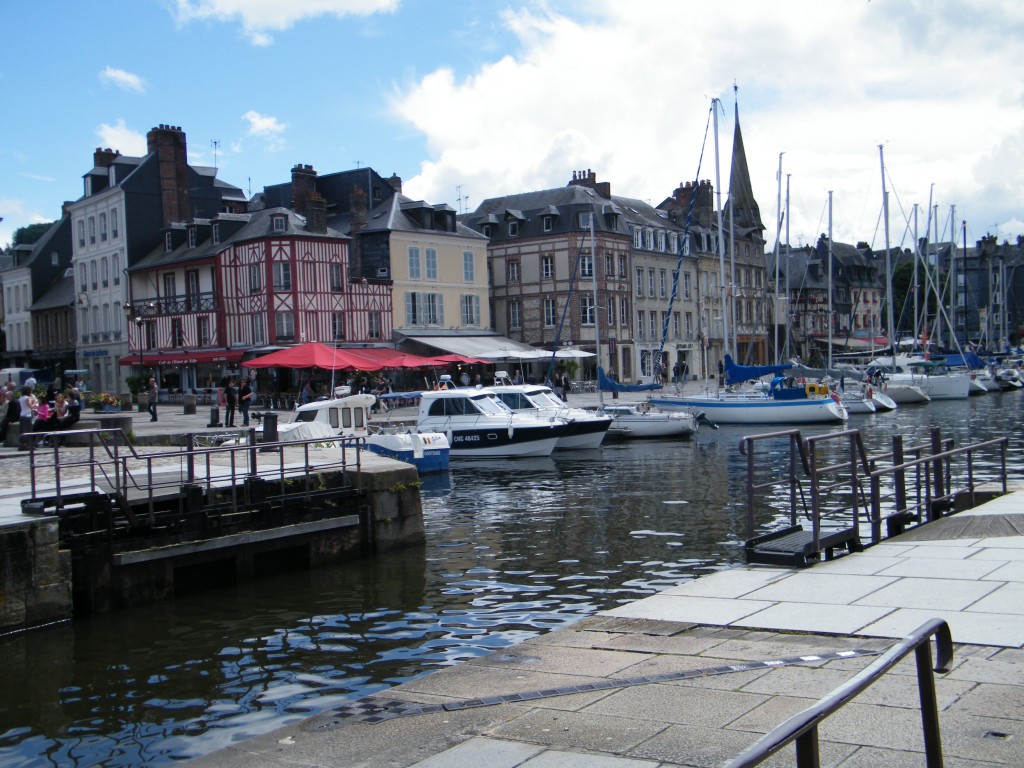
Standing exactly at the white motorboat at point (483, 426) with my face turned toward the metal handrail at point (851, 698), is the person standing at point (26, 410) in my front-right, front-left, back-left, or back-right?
front-right

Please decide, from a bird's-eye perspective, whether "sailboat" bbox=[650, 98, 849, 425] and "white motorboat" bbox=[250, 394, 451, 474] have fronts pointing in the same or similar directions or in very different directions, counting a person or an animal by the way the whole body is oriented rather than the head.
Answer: same or similar directions
